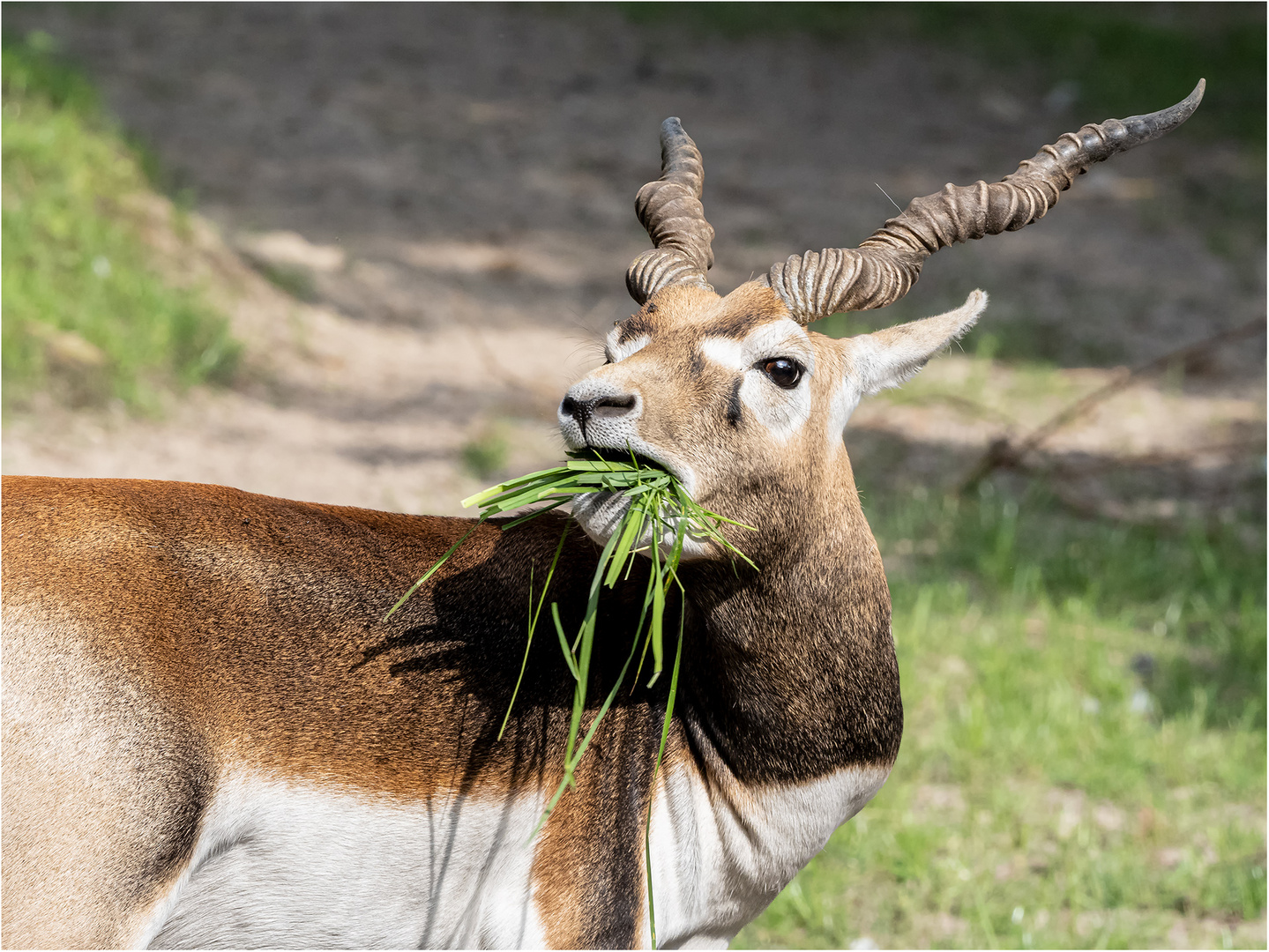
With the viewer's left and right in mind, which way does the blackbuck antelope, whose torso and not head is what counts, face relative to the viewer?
facing to the right of the viewer
